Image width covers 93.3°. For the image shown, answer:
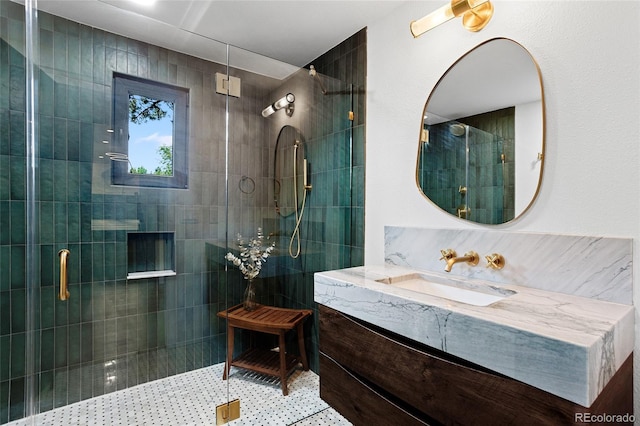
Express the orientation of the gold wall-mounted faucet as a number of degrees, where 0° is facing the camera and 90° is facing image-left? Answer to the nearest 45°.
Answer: approximately 45°

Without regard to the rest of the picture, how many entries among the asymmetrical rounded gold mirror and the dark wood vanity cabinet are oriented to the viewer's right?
0

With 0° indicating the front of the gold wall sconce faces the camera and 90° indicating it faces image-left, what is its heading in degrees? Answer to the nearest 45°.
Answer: approximately 45°

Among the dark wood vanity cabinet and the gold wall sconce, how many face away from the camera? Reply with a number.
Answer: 0

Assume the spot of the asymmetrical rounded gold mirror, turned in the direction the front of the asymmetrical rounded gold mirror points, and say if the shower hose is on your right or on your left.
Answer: on your right

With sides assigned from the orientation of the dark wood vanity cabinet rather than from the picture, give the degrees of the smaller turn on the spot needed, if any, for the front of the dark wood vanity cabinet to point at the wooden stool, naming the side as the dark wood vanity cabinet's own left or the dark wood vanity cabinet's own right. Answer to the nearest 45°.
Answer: approximately 90° to the dark wood vanity cabinet's own right

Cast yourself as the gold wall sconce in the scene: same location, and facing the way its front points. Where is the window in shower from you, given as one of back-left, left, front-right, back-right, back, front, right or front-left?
front-right
